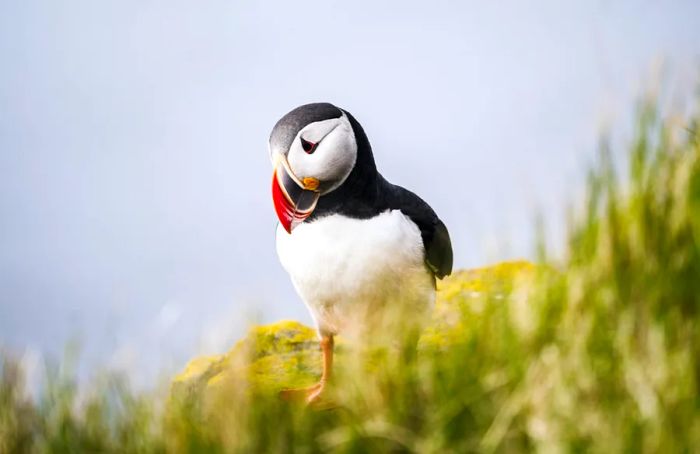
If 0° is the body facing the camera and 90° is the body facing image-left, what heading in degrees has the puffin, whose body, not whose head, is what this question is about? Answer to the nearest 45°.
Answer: approximately 45°
